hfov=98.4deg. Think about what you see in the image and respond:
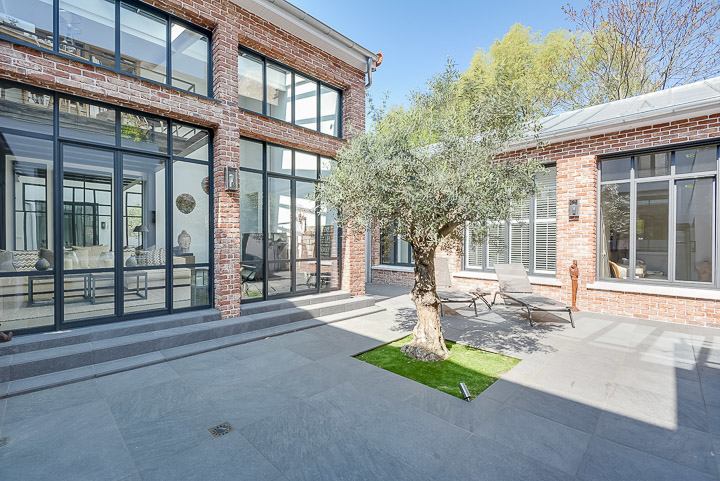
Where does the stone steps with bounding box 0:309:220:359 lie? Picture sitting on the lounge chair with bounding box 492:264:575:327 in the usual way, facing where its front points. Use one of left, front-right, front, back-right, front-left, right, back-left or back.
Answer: right

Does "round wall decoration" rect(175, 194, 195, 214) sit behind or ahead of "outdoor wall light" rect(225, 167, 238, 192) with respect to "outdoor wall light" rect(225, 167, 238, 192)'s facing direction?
behind

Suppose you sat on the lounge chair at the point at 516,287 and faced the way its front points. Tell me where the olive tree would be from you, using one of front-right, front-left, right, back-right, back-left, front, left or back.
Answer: front-right

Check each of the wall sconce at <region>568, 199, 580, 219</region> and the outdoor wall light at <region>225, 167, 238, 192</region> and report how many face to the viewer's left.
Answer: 0

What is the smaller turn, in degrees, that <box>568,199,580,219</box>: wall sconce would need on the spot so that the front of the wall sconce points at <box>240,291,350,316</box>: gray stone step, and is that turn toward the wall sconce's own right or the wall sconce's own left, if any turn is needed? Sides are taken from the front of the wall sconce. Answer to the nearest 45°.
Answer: approximately 45° to the wall sconce's own right

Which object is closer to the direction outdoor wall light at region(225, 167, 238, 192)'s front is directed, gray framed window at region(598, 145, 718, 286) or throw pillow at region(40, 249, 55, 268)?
the gray framed window

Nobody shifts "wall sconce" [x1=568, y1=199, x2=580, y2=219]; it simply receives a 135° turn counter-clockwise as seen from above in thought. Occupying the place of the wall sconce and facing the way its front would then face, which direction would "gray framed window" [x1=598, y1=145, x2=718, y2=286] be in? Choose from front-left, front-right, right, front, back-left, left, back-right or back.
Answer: front-right

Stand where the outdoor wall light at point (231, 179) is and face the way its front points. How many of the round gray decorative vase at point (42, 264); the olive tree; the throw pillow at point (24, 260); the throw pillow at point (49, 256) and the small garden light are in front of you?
2

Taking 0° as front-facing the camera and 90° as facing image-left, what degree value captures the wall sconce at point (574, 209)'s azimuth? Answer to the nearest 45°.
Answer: approximately 0°

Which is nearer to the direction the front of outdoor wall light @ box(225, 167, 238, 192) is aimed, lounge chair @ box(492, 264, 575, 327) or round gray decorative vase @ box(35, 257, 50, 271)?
the lounge chair

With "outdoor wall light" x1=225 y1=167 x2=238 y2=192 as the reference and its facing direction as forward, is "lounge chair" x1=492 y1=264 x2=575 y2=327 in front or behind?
in front

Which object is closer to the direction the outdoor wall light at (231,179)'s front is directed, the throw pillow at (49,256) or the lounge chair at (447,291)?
the lounge chair

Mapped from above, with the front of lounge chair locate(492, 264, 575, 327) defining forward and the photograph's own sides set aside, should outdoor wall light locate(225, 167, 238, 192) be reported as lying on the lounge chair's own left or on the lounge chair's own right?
on the lounge chair's own right

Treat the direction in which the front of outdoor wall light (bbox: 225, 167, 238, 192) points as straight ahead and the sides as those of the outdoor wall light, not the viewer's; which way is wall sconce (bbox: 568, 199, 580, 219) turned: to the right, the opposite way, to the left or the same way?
to the right

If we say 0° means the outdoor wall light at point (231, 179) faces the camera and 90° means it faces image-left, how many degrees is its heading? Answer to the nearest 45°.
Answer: approximately 315°

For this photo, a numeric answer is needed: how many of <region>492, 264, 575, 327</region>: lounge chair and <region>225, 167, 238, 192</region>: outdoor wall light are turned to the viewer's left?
0
